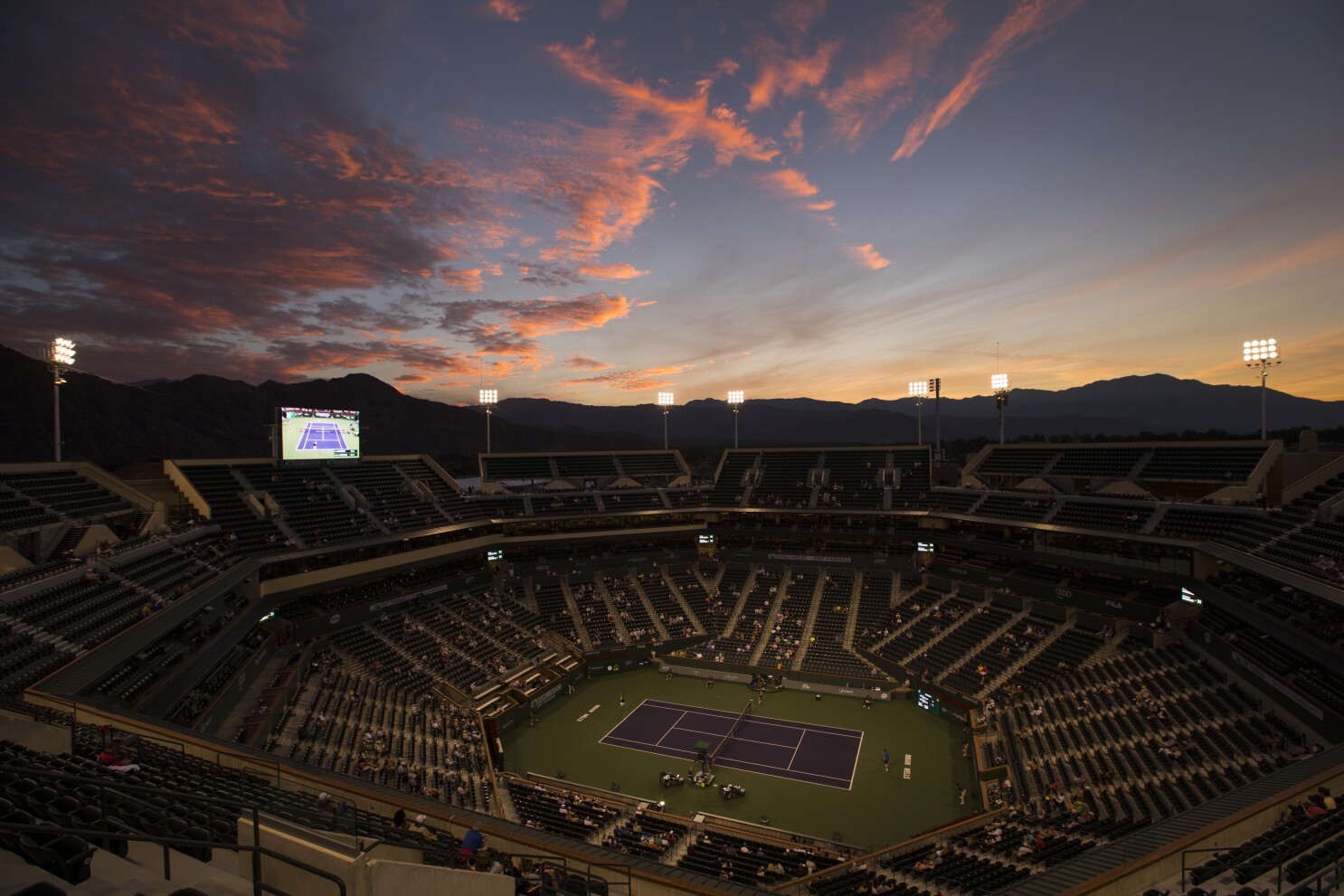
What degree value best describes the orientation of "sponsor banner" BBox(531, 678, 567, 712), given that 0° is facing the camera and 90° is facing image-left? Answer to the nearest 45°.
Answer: approximately 315°

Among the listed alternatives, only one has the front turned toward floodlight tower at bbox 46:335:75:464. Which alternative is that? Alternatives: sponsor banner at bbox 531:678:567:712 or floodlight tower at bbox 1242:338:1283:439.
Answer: floodlight tower at bbox 1242:338:1283:439

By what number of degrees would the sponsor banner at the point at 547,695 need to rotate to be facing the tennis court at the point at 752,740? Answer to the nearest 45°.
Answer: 0° — it already faces it

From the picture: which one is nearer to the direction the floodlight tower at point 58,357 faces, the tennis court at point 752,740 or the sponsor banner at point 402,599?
the tennis court

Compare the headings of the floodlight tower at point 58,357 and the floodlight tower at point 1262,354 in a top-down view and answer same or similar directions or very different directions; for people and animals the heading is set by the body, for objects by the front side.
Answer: very different directions

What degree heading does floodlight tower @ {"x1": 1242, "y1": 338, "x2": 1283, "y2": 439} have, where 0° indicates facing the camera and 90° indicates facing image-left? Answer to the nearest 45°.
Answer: approximately 45°

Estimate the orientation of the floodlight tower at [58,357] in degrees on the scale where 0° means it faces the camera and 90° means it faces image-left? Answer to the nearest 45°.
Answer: approximately 315°

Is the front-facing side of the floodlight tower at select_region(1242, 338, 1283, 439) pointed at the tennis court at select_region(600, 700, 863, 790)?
yes
